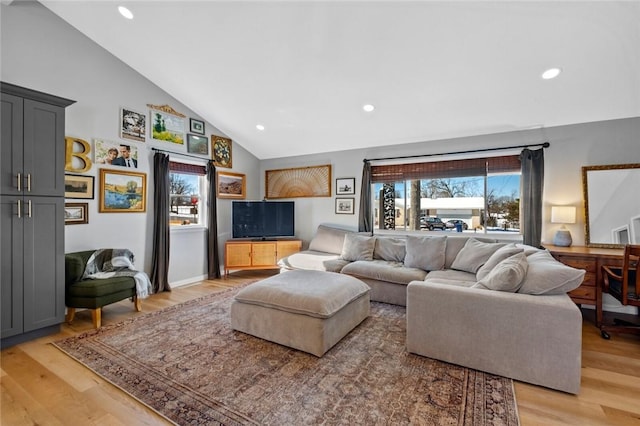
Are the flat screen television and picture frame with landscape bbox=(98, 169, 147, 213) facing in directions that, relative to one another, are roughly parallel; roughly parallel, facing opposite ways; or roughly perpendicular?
roughly perpendicular

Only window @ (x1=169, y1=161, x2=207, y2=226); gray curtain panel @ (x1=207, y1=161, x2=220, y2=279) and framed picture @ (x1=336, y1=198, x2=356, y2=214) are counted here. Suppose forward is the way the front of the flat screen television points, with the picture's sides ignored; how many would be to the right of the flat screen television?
2

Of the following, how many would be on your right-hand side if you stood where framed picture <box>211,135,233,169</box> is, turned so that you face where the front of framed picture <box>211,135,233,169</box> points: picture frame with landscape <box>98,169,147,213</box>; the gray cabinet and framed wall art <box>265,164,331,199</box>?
2

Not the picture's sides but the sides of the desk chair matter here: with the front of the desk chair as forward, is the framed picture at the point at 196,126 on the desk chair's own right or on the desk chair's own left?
on the desk chair's own left

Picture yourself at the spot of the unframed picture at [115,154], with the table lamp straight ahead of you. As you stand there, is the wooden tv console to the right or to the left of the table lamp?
left

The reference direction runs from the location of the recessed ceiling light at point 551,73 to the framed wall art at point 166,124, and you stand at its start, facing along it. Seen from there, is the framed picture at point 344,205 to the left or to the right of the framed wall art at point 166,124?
right

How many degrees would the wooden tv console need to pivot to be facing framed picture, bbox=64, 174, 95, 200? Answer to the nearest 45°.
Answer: approximately 45° to its right

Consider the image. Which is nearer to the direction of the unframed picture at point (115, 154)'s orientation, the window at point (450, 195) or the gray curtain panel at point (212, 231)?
the window

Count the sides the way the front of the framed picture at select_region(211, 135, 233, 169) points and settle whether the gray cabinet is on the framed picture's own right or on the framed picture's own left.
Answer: on the framed picture's own right

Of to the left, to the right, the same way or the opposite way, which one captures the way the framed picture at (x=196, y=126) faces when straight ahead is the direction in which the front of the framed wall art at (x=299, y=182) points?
to the left

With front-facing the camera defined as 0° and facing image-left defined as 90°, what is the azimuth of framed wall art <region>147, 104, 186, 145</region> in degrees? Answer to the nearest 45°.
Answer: approximately 315°
